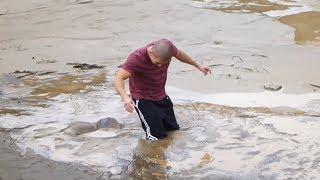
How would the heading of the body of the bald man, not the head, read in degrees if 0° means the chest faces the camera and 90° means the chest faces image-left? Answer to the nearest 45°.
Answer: approximately 315°

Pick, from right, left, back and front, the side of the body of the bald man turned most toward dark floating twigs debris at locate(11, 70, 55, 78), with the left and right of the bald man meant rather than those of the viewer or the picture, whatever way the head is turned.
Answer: back

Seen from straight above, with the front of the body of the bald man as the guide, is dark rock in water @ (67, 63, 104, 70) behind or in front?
behind

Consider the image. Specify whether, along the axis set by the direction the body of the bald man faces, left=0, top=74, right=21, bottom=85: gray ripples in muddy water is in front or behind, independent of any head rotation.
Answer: behind

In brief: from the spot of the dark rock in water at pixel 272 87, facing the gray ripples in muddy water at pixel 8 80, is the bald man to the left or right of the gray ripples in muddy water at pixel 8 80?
left
